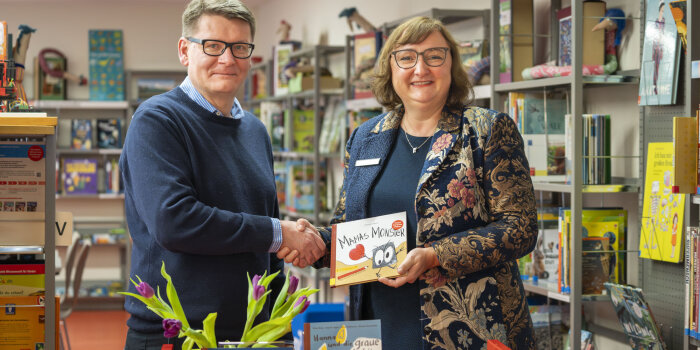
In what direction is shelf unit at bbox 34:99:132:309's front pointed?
toward the camera

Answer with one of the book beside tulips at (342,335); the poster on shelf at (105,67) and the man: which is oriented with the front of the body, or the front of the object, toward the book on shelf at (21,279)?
the poster on shelf at (105,67)

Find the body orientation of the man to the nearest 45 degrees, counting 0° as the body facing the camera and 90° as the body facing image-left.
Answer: approximately 315°

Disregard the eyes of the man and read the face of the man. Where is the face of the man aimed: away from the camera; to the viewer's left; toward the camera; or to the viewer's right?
toward the camera

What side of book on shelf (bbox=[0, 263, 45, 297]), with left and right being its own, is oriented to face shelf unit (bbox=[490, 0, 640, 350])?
left

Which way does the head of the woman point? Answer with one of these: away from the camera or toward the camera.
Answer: toward the camera

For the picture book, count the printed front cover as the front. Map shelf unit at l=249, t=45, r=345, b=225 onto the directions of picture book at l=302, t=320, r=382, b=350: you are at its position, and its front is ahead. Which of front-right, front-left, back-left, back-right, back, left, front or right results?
back

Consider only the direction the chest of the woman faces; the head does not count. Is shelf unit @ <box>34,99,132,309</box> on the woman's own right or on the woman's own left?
on the woman's own right

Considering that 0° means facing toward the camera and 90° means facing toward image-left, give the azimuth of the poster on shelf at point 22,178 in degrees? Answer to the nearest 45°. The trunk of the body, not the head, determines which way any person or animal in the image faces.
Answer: approximately 0°

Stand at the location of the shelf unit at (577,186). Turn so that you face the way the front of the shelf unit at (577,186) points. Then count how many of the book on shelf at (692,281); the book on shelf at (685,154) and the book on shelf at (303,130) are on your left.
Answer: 2

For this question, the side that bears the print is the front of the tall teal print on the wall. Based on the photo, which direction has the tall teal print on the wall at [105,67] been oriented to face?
toward the camera

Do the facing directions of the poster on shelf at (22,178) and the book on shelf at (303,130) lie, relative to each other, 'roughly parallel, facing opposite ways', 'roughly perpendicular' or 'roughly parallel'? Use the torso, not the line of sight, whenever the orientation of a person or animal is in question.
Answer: roughly parallel

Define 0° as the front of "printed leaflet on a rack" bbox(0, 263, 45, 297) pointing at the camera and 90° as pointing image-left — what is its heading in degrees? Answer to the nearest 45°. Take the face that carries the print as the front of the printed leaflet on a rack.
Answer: approximately 0°

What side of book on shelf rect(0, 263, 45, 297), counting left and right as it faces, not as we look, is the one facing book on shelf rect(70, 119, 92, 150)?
back

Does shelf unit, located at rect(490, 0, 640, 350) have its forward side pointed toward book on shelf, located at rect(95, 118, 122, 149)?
no

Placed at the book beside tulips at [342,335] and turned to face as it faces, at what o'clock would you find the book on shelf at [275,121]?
the book on shelf at [275,121] is roughly at 6 o'clock from the book beside tulips at [342,335].

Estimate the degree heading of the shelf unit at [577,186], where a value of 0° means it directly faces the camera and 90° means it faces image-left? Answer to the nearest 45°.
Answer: approximately 45°

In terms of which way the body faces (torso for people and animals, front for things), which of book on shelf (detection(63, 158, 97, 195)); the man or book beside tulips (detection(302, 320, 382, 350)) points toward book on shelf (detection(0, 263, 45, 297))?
book on shelf (detection(63, 158, 97, 195))
